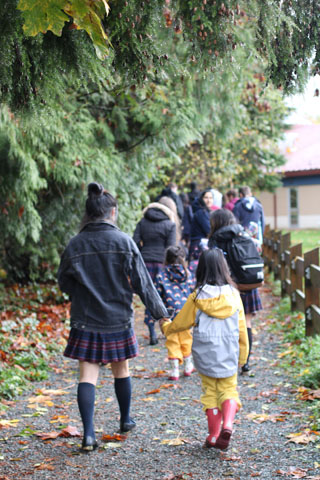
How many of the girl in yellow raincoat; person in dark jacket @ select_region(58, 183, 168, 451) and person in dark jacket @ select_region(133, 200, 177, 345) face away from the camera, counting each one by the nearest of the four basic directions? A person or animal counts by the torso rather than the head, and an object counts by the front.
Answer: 3

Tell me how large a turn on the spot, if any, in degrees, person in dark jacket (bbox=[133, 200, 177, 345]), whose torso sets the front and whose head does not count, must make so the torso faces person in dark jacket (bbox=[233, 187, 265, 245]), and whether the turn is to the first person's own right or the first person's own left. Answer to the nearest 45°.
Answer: approximately 45° to the first person's own right

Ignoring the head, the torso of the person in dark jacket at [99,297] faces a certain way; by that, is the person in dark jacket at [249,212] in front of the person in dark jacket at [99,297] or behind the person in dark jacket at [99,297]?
in front

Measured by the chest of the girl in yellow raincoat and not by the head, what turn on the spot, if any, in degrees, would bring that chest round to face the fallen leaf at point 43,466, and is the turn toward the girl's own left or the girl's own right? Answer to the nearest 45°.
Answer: approximately 90° to the girl's own left

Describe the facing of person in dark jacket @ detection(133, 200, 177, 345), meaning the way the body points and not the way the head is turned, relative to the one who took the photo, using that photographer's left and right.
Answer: facing away from the viewer

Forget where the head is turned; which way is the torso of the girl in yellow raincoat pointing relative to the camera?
away from the camera

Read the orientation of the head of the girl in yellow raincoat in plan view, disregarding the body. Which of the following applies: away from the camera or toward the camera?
away from the camera

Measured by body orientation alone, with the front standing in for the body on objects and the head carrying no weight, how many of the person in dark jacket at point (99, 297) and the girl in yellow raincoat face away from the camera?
2

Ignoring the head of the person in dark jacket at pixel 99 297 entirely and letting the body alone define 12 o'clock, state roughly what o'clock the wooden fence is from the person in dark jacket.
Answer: The wooden fence is roughly at 1 o'clock from the person in dark jacket.

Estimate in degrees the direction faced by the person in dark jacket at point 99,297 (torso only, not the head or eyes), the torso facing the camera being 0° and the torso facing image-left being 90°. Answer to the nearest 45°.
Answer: approximately 180°

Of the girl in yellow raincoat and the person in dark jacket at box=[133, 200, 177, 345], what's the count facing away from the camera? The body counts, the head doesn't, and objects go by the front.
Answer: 2

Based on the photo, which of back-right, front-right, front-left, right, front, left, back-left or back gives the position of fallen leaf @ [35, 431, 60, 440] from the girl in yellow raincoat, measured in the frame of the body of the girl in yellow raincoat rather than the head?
left

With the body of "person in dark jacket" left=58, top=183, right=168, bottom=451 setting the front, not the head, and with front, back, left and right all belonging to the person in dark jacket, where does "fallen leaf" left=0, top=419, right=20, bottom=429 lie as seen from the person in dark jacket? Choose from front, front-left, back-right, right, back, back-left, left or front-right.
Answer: front-left
